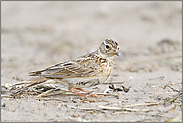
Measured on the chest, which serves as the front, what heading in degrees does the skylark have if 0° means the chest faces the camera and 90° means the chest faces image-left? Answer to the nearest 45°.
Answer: approximately 270°
